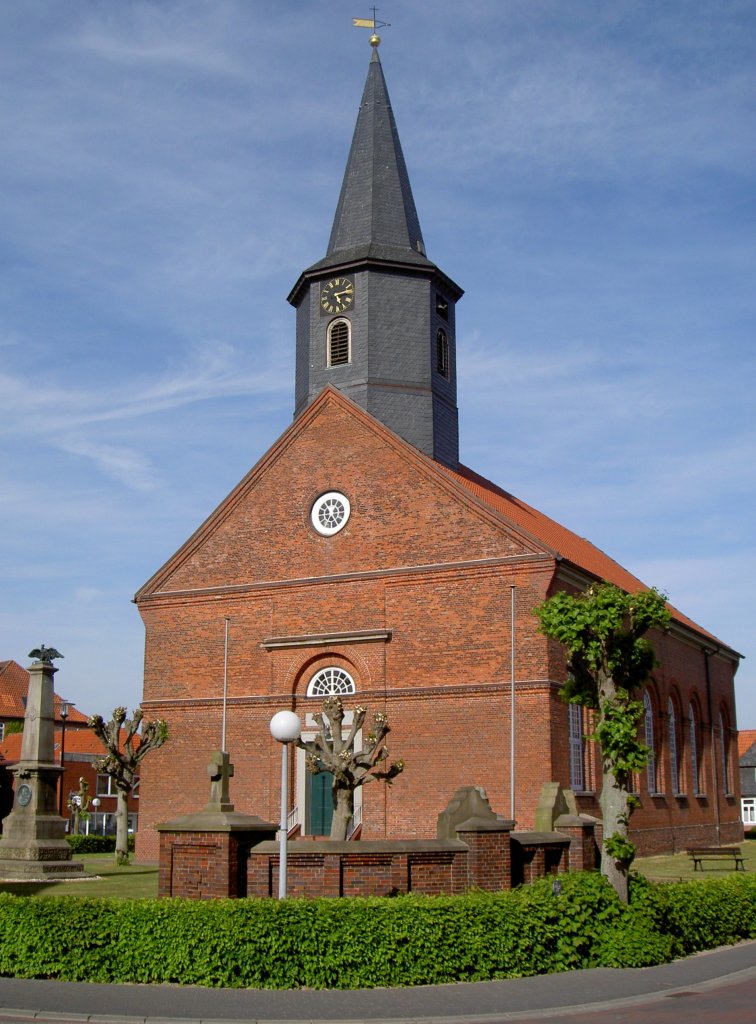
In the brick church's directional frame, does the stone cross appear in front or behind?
in front

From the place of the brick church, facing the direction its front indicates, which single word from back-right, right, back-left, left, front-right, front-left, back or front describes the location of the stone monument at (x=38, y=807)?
front

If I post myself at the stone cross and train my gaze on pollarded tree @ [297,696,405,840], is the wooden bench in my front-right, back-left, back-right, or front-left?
front-right

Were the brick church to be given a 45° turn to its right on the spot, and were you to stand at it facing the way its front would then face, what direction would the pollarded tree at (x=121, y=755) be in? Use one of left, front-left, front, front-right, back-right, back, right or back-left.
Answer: front

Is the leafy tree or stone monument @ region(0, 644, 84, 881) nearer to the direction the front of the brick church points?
the stone monument

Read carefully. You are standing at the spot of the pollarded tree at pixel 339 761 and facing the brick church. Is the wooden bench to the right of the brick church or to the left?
right

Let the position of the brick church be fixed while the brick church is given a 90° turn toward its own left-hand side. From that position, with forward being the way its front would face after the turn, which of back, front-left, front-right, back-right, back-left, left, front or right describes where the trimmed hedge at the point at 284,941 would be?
front-right

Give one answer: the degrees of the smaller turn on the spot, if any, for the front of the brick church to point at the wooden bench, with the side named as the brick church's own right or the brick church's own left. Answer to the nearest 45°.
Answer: approximately 90° to the brick church's own left

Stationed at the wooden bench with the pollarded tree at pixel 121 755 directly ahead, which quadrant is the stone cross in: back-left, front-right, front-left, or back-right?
front-left

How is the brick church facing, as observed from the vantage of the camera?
facing the viewer and to the left of the viewer

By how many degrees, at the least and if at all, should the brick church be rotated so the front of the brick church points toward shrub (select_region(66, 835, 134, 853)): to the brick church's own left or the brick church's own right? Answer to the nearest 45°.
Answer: approximately 90° to the brick church's own right

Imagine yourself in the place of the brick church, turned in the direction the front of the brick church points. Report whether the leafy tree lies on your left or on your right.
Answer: on your left
